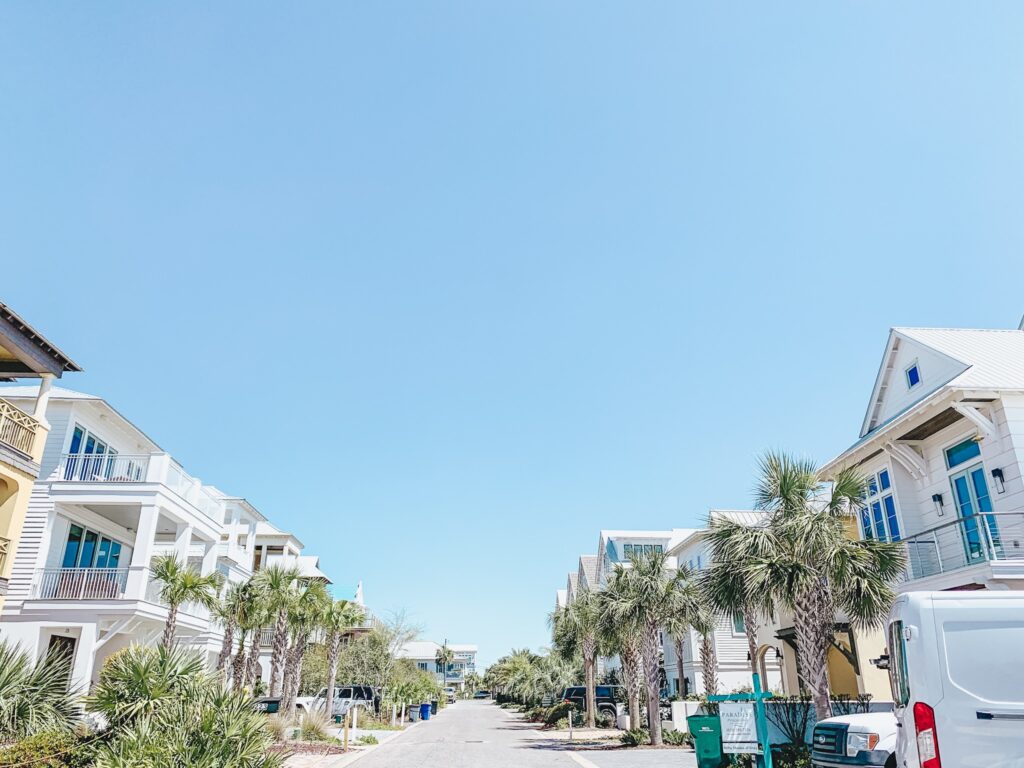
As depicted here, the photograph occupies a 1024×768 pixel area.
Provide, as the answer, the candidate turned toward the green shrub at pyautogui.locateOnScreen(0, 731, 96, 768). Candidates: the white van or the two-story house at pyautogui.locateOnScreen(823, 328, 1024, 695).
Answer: the two-story house

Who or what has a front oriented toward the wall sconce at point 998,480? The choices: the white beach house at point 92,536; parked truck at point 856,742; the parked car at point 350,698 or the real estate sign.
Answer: the white beach house

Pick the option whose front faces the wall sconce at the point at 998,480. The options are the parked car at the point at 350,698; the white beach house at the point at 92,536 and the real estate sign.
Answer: the white beach house

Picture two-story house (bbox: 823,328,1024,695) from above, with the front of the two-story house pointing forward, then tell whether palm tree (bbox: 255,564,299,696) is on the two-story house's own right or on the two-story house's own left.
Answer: on the two-story house's own right

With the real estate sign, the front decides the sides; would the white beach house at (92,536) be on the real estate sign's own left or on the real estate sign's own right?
on the real estate sign's own right

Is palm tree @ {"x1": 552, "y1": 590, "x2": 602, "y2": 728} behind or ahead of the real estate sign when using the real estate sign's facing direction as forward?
behind

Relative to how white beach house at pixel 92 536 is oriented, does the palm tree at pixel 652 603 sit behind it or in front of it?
in front

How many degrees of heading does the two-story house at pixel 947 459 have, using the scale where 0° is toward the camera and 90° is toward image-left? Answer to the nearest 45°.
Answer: approximately 45°

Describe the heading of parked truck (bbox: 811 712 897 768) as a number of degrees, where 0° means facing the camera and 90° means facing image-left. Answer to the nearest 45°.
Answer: approximately 45°
